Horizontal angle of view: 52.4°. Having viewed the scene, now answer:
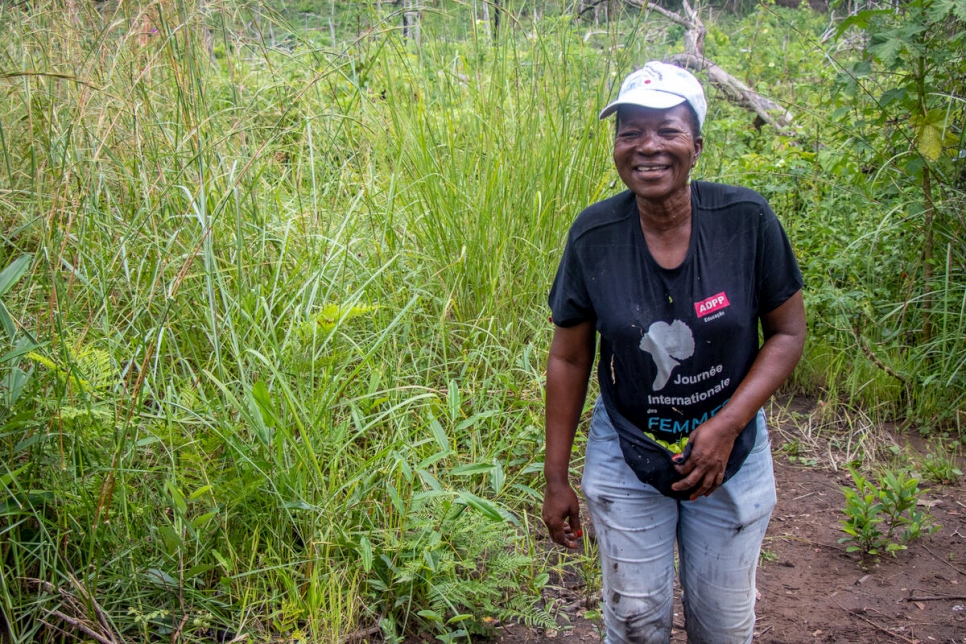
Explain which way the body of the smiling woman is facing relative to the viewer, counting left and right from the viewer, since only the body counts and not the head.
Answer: facing the viewer

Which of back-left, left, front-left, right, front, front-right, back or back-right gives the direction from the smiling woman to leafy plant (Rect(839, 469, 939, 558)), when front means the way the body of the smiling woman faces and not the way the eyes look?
back-left

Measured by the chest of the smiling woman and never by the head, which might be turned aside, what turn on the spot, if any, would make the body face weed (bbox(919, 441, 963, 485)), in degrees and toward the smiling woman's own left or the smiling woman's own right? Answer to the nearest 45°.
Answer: approximately 135° to the smiling woman's own left

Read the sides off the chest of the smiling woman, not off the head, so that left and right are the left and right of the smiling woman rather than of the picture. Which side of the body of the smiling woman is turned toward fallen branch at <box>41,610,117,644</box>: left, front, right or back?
right

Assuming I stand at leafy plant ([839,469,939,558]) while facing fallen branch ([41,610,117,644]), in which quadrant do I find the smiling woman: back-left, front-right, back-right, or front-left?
front-left

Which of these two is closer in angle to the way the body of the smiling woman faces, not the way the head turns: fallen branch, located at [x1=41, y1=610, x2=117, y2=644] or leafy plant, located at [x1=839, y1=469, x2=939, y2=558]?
the fallen branch
